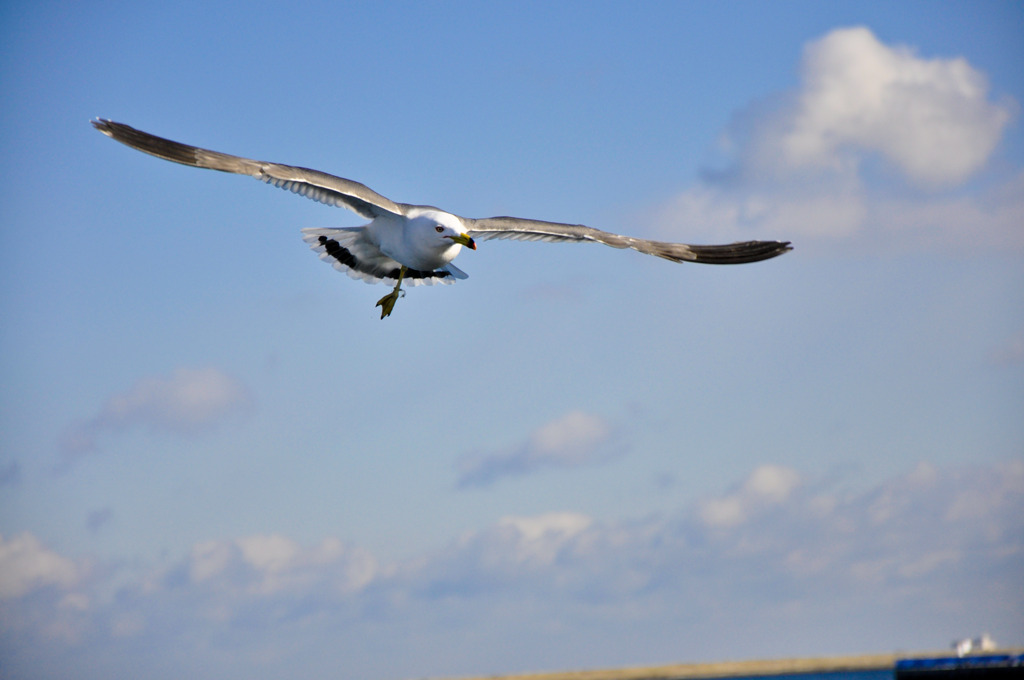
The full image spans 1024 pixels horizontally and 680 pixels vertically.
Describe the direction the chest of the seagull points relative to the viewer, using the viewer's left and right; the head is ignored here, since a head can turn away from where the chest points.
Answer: facing the viewer and to the right of the viewer
